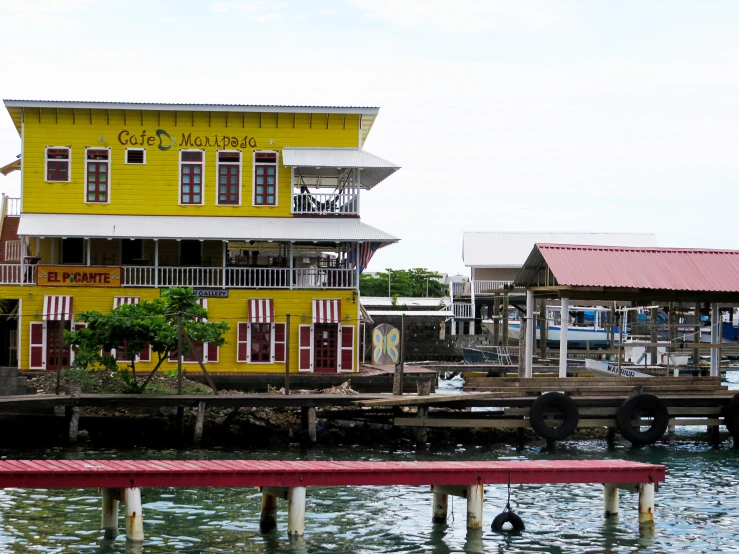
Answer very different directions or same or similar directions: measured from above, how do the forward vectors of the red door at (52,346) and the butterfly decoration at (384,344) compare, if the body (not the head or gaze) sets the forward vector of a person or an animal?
same or similar directions

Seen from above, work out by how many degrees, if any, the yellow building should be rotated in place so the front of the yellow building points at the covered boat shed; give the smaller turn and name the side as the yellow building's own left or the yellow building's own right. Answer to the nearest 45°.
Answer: approximately 45° to the yellow building's own left

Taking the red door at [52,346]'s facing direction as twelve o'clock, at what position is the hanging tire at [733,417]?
The hanging tire is roughly at 10 o'clock from the red door.

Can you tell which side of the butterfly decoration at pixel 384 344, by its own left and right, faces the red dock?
front

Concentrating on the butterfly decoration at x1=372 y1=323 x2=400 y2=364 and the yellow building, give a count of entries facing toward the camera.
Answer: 2

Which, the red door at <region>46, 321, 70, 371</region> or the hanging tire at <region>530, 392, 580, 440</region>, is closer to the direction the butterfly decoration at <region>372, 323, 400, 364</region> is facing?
the hanging tire

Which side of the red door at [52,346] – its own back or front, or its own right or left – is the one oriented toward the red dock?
front

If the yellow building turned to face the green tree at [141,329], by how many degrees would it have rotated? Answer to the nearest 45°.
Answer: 0° — it already faces it

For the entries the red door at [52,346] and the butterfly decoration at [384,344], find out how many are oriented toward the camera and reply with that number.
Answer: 2

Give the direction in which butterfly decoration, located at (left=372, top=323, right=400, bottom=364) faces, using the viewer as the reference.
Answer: facing the viewer

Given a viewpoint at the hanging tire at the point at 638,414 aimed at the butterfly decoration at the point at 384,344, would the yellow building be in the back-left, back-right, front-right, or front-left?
front-left

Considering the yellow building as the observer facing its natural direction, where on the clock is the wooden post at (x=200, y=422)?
The wooden post is roughly at 12 o'clock from the yellow building.

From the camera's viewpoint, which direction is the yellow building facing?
toward the camera

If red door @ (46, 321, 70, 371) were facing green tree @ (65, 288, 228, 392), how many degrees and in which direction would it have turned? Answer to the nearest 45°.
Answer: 0° — it already faces it

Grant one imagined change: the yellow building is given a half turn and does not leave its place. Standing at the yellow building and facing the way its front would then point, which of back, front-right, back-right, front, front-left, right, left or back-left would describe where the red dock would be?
back

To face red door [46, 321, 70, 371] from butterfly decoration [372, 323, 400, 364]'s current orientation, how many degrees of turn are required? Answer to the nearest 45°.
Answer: approximately 45° to its right
